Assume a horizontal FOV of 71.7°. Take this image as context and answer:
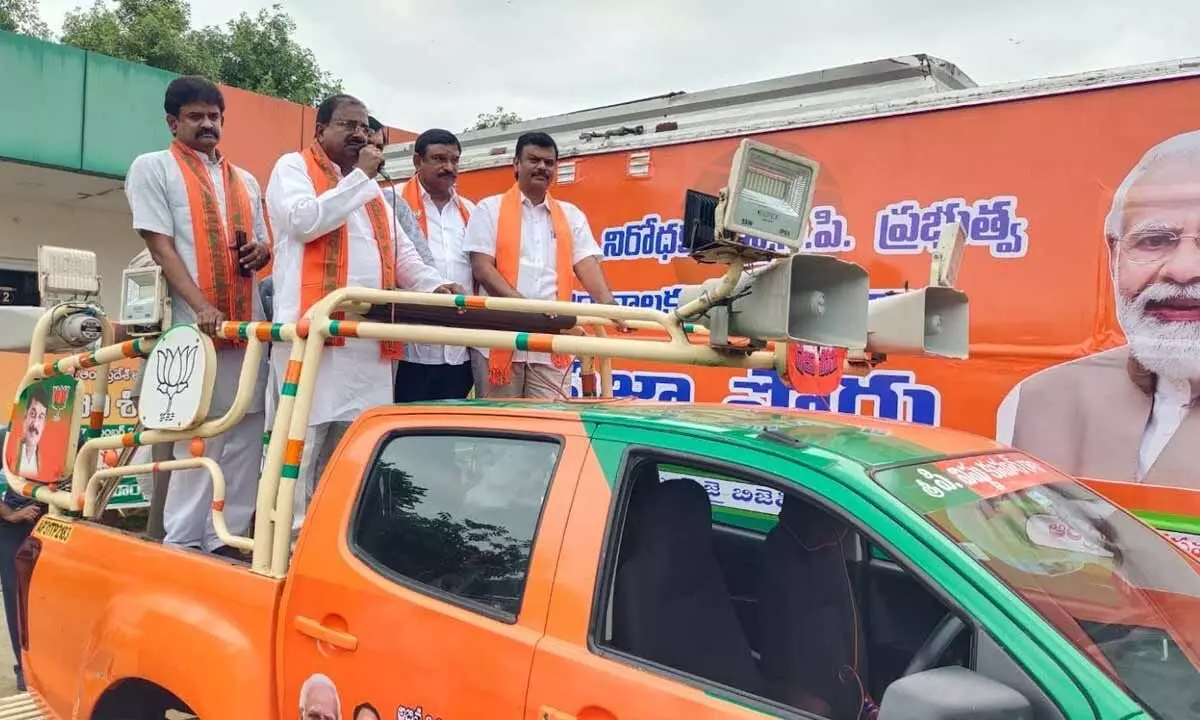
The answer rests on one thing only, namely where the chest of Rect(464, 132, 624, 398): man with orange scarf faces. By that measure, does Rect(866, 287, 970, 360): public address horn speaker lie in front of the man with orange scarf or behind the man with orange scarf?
in front

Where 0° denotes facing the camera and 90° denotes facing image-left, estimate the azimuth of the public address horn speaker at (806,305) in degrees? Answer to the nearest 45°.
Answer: approximately 315°

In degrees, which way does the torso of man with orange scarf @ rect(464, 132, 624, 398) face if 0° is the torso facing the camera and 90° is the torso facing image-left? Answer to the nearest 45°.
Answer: approximately 0°

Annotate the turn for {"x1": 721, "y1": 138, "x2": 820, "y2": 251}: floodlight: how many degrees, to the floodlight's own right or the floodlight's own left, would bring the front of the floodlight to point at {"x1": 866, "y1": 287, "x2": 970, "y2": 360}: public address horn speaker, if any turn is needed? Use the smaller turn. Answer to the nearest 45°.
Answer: approximately 90° to the floodlight's own left

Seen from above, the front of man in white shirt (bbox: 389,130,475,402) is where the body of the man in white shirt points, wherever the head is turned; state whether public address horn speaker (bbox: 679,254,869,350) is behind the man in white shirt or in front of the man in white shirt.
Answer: in front

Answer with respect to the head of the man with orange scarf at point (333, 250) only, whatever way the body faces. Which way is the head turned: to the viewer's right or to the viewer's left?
to the viewer's right

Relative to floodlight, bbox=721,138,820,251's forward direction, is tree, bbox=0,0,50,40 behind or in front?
behind
